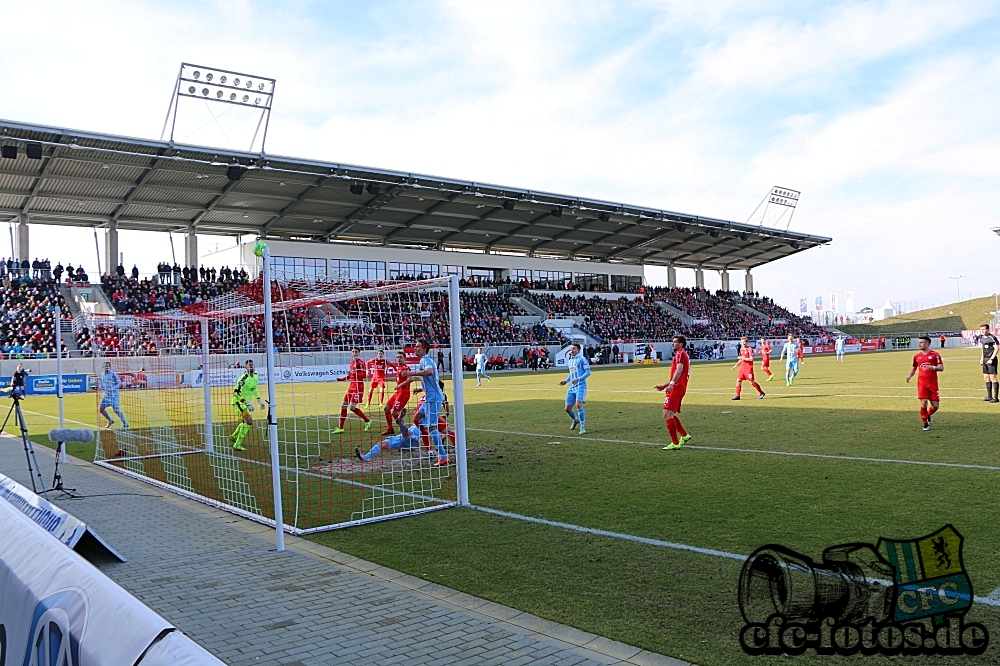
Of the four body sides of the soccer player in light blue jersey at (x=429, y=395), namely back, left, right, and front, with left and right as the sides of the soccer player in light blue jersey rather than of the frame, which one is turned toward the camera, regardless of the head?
left

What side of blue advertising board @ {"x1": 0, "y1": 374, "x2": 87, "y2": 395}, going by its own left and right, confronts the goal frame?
front

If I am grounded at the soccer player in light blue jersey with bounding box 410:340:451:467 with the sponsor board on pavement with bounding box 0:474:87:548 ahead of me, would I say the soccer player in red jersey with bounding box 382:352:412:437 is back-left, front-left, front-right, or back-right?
back-right

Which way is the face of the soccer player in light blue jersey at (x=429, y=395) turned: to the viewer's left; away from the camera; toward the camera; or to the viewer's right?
to the viewer's left

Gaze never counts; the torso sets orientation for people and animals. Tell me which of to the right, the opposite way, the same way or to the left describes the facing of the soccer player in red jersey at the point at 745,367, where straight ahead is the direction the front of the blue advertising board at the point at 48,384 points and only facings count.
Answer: to the right

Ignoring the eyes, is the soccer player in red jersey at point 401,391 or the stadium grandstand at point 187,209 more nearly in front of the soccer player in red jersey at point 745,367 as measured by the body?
the soccer player in red jersey

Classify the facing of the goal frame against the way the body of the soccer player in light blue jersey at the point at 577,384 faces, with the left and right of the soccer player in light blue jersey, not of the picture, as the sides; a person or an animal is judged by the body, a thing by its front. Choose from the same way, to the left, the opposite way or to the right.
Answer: the opposite way

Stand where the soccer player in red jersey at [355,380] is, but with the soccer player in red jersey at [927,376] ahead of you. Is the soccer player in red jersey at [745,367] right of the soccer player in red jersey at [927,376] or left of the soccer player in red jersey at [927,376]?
left

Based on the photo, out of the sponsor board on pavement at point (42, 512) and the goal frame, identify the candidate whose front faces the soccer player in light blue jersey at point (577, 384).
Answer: the goal frame

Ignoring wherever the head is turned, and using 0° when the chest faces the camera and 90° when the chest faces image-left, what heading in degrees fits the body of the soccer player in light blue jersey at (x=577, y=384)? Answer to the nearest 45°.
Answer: approximately 45°

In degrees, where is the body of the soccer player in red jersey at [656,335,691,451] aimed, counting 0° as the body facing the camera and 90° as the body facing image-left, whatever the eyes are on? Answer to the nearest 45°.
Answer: approximately 90°

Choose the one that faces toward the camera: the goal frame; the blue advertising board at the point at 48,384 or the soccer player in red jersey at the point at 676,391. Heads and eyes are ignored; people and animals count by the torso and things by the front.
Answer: the blue advertising board

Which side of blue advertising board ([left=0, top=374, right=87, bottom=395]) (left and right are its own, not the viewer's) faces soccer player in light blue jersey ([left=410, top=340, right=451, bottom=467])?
front

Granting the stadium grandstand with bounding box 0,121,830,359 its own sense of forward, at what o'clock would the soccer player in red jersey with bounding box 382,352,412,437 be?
The soccer player in red jersey is roughly at 1 o'clock from the stadium grandstand.

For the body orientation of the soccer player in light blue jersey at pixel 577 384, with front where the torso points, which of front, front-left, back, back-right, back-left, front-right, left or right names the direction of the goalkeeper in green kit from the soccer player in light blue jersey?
front-right
